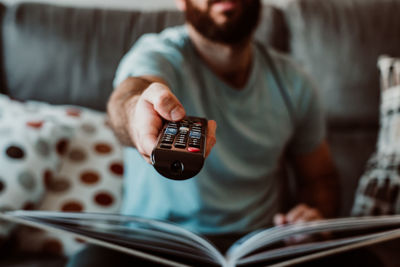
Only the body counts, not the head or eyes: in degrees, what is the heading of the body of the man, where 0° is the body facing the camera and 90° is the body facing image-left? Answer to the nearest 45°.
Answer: approximately 0°

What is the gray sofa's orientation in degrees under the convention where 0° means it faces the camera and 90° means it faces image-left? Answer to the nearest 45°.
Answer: approximately 0°
